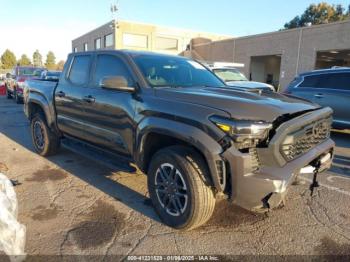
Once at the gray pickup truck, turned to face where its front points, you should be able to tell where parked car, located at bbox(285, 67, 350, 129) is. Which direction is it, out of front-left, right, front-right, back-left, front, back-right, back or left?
left

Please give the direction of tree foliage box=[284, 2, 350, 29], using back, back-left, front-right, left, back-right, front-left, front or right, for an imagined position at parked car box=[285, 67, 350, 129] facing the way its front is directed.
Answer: left

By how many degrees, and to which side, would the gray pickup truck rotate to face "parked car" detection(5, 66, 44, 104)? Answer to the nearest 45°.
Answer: approximately 180°

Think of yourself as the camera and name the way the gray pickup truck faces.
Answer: facing the viewer and to the right of the viewer

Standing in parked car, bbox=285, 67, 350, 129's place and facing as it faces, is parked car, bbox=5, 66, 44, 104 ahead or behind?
behind

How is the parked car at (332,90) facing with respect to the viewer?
to the viewer's right

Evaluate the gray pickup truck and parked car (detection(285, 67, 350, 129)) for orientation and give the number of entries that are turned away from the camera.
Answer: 0

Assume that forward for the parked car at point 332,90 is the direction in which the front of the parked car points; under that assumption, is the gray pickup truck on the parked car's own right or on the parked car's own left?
on the parked car's own right
